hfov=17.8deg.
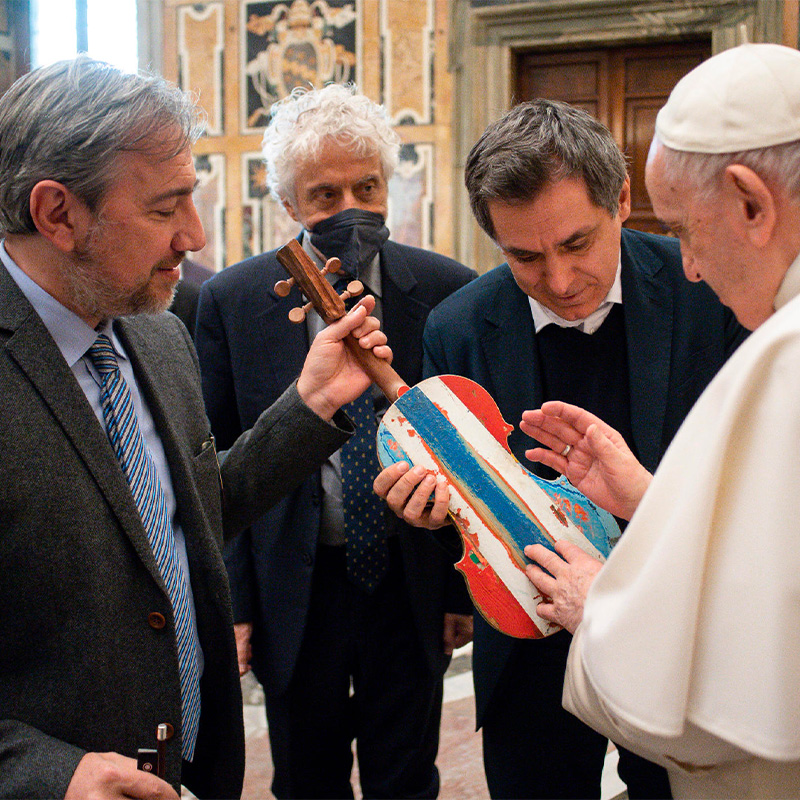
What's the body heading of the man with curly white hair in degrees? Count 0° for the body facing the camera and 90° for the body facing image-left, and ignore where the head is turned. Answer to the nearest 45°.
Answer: approximately 0°

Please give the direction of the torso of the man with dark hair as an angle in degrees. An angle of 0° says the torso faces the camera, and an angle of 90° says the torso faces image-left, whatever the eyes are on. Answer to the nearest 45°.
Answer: approximately 0°

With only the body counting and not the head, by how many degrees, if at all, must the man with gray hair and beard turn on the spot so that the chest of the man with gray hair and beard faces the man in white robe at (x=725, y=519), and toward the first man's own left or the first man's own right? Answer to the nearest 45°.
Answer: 0° — they already face them

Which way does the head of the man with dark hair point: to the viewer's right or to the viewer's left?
to the viewer's left

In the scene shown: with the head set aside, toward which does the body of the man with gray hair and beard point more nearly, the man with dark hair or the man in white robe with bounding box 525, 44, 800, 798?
the man in white robe

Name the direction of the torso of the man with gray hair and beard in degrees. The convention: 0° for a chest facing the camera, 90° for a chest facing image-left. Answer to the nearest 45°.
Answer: approximately 315°

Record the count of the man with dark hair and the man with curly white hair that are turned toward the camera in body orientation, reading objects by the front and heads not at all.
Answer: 2

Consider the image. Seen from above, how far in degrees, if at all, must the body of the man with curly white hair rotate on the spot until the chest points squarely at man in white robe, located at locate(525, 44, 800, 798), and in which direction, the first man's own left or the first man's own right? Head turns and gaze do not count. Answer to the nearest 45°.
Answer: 0° — they already face them

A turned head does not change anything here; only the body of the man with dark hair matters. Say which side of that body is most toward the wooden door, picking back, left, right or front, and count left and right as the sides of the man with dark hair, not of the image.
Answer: back
